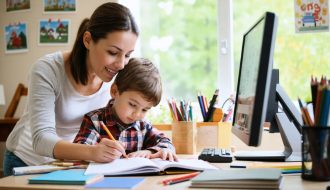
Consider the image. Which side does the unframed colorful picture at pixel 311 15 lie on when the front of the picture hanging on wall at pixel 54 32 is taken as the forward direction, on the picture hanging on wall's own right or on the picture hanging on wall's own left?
on the picture hanging on wall's own left

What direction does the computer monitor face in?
to the viewer's left

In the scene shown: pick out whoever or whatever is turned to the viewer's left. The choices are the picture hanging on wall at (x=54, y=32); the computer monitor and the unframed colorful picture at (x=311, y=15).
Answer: the computer monitor

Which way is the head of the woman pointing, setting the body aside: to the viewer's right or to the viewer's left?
to the viewer's right

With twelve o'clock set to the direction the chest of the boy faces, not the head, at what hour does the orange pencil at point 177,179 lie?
The orange pencil is roughly at 1 o'clock from the boy.

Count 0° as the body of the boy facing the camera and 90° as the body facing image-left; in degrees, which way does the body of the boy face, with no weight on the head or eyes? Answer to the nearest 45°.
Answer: approximately 315°

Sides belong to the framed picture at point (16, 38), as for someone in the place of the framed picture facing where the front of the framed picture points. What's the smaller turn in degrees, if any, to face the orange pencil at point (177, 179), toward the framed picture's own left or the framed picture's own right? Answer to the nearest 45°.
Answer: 0° — it already faces it

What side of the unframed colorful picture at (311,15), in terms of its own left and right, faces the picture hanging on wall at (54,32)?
right
